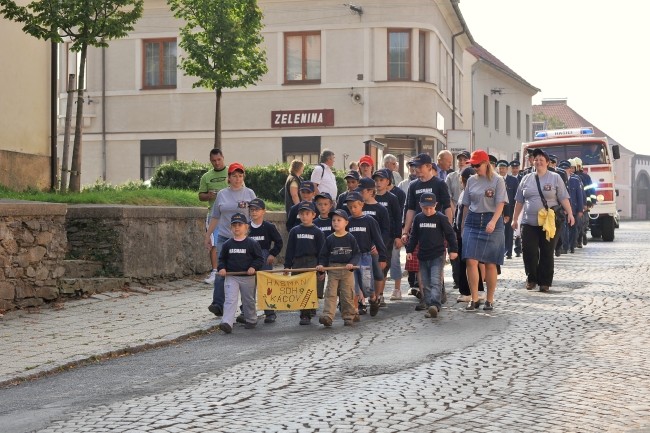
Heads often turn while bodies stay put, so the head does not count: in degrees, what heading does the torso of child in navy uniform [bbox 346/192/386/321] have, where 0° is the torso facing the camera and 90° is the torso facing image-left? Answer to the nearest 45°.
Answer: approximately 45°

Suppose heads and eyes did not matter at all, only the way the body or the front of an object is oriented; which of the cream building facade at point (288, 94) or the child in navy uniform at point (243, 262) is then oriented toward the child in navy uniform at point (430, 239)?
the cream building facade

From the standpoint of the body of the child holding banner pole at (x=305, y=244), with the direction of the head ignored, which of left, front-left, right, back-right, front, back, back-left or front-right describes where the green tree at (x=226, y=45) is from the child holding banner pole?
back

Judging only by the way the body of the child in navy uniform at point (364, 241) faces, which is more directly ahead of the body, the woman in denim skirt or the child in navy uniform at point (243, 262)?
the child in navy uniform

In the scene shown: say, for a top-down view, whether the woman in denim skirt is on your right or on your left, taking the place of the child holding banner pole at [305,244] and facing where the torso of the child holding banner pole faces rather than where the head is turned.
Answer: on your left

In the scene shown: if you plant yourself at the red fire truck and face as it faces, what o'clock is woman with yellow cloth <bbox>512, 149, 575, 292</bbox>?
The woman with yellow cloth is roughly at 12 o'clock from the red fire truck.

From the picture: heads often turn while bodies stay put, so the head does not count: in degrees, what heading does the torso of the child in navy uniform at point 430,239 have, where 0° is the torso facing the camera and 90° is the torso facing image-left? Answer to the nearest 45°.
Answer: approximately 0°

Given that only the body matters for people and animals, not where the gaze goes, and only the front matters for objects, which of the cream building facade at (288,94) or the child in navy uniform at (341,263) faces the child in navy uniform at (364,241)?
the cream building facade

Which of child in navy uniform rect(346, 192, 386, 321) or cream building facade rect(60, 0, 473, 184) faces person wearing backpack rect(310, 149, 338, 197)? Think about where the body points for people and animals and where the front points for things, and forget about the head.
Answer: the cream building facade

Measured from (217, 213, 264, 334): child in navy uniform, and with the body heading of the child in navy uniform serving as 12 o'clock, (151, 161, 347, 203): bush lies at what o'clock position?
The bush is roughly at 6 o'clock from the child in navy uniform.

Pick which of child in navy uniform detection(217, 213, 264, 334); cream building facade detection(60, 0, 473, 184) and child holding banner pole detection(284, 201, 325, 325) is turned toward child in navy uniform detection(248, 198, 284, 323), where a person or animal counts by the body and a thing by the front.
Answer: the cream building facade

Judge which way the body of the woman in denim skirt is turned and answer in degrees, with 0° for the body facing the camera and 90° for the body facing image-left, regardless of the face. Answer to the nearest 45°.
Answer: approximately 0°

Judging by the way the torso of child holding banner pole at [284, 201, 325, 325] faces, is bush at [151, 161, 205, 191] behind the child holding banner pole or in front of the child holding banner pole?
behind

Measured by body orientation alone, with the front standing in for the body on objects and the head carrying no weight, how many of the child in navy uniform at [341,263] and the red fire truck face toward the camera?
2

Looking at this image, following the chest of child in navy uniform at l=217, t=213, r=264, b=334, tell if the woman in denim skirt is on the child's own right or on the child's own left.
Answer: on the child's own left
